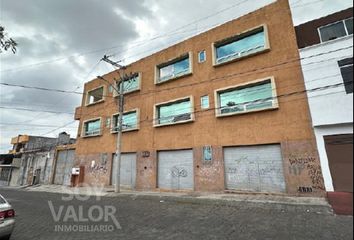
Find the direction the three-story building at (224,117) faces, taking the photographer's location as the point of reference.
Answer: facing the viewer and to the left of the viewer

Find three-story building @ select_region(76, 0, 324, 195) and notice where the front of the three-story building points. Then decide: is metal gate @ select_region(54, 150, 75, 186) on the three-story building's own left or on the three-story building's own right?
on the three-story building's own right
